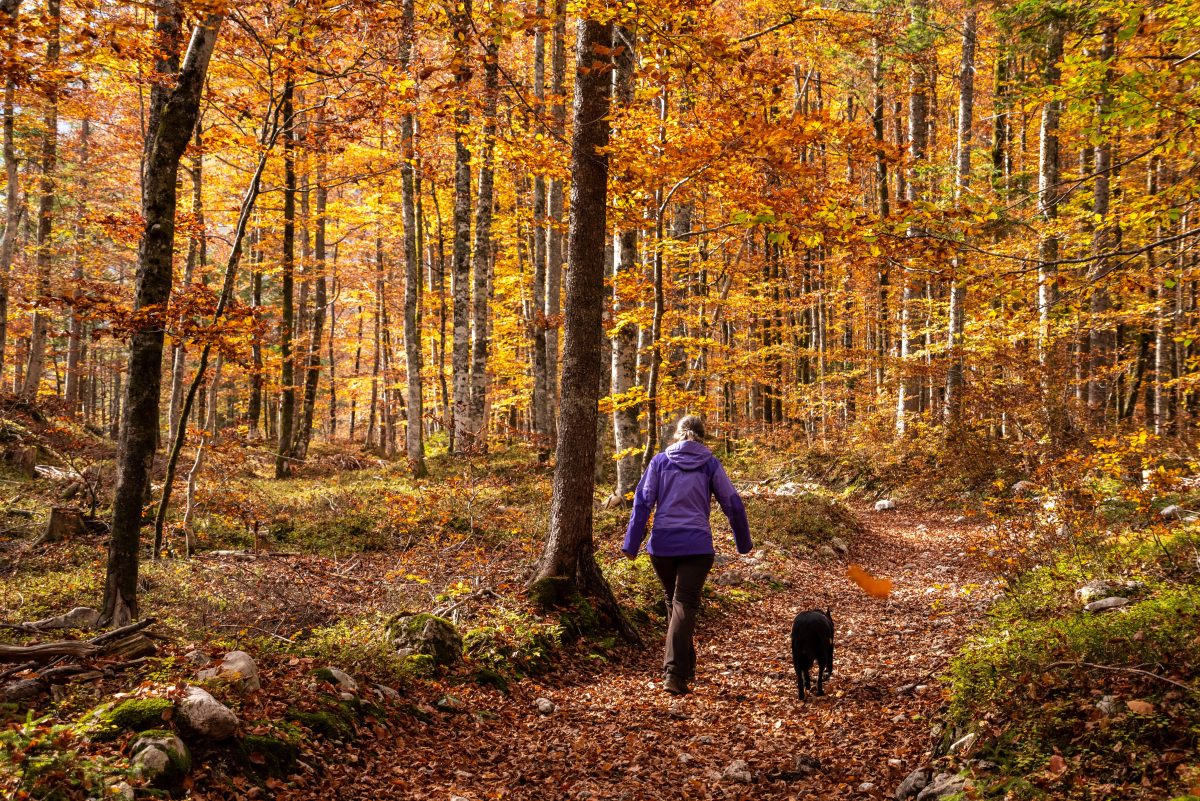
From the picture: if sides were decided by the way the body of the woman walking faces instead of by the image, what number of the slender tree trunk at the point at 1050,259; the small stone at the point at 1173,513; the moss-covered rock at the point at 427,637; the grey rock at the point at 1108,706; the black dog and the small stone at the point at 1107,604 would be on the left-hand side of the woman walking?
1

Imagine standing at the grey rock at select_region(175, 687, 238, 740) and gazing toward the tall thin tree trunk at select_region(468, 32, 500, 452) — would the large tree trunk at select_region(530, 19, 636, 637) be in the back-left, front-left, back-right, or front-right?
front-right

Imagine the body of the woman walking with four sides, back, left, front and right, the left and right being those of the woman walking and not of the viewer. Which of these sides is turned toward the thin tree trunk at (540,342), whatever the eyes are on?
front

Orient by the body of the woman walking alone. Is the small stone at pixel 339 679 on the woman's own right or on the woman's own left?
on the woman's own left

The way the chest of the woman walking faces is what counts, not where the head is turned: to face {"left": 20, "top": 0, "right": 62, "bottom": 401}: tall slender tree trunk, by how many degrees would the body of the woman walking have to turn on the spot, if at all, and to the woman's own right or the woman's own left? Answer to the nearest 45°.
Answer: approximately 45° to the woman's own left

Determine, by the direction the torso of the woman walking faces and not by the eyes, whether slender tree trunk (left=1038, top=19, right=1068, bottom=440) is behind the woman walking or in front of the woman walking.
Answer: in front

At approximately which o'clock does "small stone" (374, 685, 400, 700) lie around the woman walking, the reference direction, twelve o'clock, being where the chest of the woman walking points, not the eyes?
The small stone is roughly at 8 o'clock from the woman walking.

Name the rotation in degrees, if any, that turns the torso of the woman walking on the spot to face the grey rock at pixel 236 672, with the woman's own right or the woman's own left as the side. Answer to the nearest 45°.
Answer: approximately 135° to the woman's own left

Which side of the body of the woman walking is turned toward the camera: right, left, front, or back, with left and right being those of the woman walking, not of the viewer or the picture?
back

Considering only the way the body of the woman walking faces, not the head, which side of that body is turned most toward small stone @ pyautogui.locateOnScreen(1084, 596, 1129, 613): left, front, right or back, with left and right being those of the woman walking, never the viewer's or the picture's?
right

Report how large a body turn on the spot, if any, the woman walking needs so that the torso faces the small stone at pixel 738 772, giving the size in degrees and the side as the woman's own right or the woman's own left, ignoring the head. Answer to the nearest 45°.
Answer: approximately 180°

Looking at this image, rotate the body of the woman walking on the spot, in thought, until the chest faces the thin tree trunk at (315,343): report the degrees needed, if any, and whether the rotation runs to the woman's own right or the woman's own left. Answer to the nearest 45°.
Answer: approximately 45° to the woman's own left

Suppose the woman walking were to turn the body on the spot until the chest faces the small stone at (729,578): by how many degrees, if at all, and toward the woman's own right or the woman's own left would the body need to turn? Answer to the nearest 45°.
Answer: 0° — they already face it
